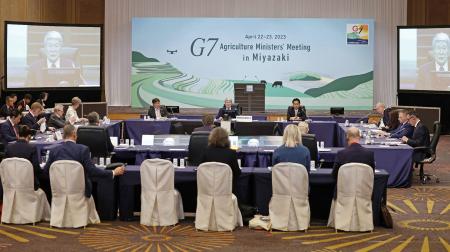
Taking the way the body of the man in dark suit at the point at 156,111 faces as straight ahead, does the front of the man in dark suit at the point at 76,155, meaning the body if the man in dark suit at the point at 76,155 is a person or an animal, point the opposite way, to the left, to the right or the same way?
the opposite way

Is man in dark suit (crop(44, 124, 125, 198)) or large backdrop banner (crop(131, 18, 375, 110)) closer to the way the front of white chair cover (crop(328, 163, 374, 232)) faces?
the large backdrop banner

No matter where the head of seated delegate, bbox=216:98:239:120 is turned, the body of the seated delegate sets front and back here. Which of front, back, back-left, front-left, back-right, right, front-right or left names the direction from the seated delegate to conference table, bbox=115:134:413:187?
front

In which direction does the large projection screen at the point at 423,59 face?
toward the camera

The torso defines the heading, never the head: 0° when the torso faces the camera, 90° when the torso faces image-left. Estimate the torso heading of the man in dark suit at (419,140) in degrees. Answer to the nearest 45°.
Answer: approximately 90°

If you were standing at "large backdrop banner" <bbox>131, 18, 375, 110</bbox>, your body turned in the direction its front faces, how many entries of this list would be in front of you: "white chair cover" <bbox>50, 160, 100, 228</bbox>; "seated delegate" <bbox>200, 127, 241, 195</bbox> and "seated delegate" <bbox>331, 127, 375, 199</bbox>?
3

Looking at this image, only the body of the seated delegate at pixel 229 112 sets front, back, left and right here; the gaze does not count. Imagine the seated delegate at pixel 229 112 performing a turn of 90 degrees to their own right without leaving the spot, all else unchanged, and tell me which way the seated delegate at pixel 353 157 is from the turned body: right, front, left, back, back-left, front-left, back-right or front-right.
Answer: left

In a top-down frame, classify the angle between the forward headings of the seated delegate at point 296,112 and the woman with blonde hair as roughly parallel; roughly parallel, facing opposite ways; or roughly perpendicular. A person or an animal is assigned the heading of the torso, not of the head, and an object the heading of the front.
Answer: roughly parallel, facing opposite ways

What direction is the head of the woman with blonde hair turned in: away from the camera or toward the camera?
away from the camera

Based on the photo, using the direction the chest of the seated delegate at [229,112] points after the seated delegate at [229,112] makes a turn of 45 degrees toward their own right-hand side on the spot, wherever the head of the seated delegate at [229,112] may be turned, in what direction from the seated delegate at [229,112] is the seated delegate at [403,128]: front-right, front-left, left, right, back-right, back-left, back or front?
left

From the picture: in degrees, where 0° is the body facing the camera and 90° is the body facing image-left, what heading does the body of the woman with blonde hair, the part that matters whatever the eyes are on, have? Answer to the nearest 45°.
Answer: approximately 180°

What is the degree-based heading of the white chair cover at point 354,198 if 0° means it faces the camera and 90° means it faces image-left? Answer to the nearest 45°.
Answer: approximately 180°

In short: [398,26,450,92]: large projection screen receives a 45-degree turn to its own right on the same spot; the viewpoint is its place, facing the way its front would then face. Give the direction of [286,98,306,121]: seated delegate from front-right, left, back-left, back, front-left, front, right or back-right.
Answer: front

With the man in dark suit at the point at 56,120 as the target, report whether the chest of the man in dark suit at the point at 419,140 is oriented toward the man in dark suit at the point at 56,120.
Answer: yes

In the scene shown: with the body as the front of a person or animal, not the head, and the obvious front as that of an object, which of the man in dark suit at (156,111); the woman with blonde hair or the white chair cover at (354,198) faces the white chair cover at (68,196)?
the man in dark suit

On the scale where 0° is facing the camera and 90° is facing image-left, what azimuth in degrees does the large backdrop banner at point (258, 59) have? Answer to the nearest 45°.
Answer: approximately 0°

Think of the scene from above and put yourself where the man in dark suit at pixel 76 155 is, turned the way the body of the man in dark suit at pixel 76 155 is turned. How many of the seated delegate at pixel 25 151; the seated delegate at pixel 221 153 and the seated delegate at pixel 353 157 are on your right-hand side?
2

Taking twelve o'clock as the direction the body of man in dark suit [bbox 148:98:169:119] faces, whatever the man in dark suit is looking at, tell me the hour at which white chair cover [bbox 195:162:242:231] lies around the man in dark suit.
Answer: The white chair cover is roughly at 12 o'clock from the man in dark suit.

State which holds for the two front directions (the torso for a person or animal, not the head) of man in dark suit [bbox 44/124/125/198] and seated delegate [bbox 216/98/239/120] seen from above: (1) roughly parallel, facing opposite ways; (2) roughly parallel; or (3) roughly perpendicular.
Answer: roughly parallel, facing opposite ways

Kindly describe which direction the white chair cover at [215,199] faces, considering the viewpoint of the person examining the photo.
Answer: facing away from the viewer

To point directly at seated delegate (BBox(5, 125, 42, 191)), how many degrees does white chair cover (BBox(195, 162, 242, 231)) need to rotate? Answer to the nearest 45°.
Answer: approximately 90° to its left

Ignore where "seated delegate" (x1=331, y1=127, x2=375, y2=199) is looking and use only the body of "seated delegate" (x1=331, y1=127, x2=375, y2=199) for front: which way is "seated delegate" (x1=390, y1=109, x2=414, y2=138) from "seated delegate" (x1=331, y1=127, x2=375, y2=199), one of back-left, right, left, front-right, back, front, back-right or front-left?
front

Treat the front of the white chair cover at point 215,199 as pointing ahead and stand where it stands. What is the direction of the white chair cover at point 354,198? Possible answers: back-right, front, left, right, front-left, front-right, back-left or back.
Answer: right
